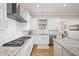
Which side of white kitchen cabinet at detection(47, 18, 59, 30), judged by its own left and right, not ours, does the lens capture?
front

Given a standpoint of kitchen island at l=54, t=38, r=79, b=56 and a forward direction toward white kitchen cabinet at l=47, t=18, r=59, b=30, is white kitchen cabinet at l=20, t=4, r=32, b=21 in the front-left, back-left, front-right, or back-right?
front-left

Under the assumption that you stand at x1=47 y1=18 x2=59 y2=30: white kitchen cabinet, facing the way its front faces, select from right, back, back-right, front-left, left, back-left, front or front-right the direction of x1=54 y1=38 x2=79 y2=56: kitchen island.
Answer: front

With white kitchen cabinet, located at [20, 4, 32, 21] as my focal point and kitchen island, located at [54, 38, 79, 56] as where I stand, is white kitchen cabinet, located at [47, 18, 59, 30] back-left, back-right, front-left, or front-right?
front-right

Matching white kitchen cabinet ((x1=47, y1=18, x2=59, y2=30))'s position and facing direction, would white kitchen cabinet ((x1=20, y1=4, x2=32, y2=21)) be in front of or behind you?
in front
